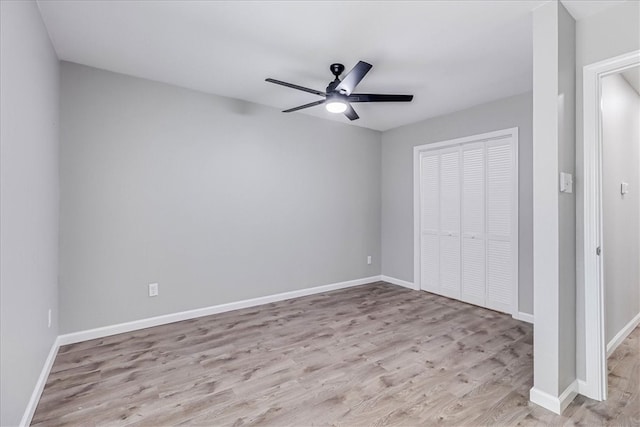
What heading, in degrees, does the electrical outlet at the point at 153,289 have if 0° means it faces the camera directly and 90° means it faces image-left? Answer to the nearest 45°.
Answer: approximately 0°

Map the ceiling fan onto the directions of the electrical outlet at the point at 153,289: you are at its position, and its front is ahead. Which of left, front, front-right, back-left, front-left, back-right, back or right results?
front-left
